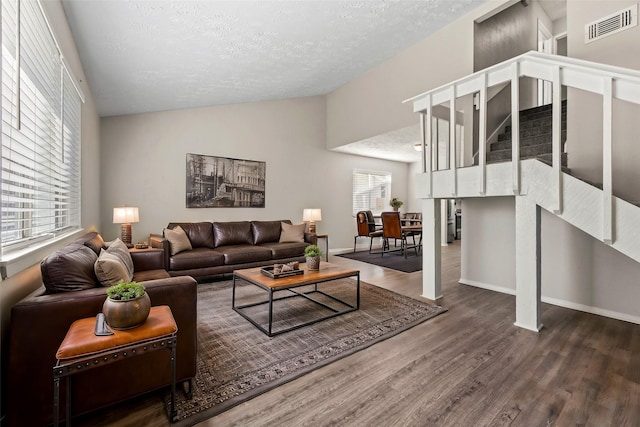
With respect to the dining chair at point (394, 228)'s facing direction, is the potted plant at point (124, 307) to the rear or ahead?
to the rear

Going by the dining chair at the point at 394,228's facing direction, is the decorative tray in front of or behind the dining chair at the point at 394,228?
behind

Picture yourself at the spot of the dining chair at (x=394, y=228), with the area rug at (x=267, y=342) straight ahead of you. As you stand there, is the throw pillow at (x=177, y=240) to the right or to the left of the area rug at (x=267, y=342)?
right

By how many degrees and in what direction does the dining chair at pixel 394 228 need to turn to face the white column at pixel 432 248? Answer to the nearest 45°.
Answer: approximately 135° to its right

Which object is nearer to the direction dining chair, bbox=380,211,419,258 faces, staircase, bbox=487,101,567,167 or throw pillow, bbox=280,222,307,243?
the staircase

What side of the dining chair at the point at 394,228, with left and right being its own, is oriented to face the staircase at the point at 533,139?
right

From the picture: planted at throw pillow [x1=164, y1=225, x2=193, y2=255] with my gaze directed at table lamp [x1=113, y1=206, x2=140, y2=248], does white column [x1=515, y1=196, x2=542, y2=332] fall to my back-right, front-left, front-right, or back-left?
back-left

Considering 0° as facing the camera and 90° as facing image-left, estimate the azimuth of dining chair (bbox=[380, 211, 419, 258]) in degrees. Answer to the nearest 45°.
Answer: approximately 225°

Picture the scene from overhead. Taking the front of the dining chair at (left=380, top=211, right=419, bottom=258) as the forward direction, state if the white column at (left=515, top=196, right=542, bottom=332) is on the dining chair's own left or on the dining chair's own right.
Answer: on the dining chair's own right
